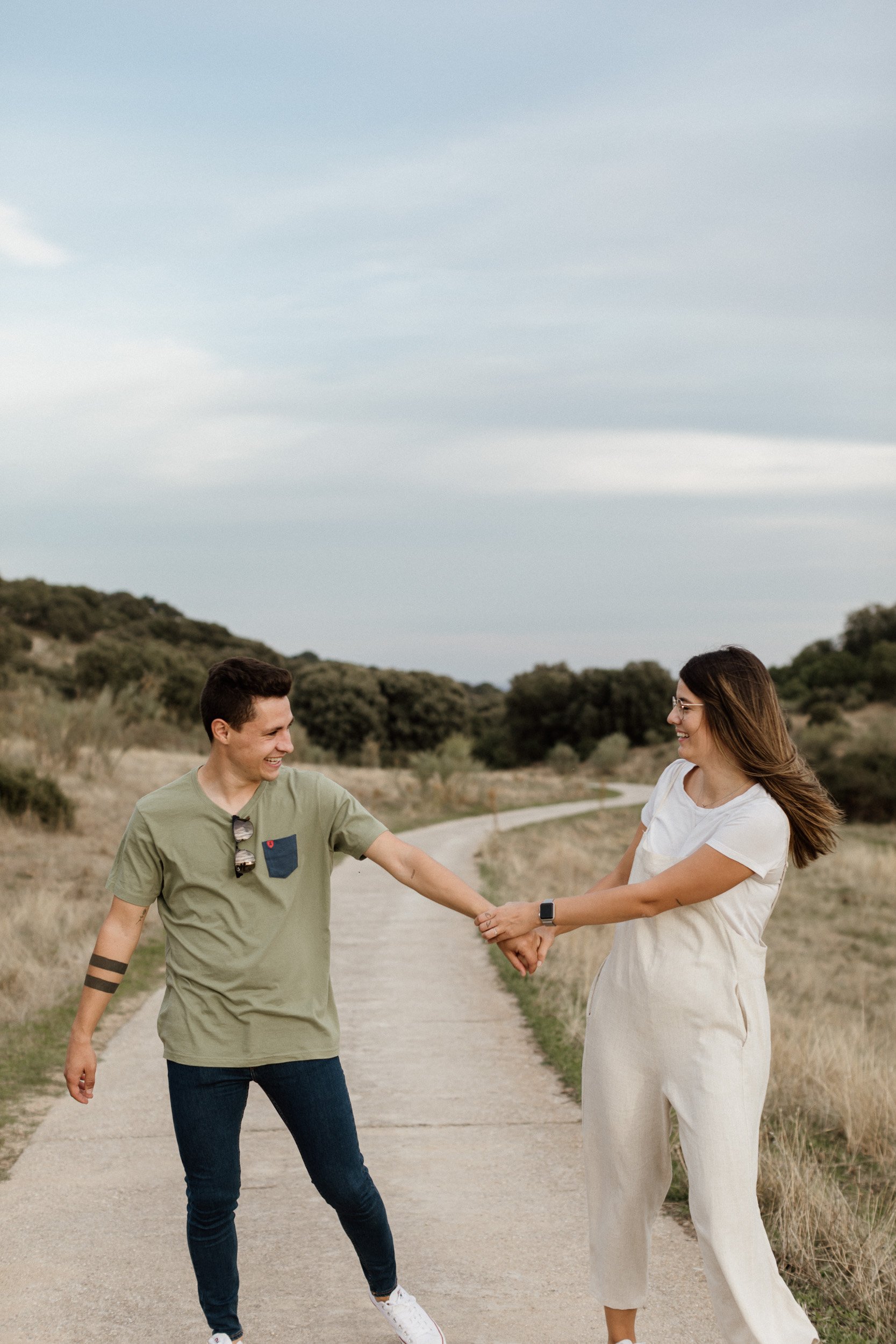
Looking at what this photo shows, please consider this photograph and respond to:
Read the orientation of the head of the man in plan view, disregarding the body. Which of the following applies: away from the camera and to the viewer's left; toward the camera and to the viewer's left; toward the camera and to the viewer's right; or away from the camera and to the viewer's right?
toward the camera and to the viewer's right

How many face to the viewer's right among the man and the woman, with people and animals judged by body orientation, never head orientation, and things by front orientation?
0

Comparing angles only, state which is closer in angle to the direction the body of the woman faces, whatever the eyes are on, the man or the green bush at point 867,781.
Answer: the man

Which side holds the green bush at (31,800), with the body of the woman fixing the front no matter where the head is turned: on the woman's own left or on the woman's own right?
on the woman's own right

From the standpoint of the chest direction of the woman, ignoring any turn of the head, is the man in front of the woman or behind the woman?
in front

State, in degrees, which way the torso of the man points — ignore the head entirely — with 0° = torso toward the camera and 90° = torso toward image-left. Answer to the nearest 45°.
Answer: approximately 0°

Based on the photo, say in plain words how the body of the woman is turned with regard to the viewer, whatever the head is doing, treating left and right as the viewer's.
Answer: facing the viewer and to the left of the viewer

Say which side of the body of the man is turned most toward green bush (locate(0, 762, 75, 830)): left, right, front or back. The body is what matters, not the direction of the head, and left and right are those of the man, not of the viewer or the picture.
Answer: back
